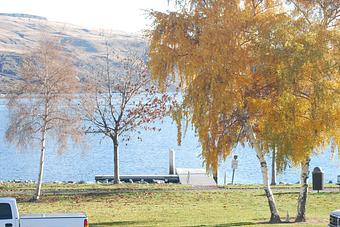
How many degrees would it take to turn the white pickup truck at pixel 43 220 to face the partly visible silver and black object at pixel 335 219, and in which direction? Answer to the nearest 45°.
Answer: approximately 180°

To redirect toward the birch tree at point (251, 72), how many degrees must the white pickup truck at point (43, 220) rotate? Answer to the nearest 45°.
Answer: approximately 135° to its right

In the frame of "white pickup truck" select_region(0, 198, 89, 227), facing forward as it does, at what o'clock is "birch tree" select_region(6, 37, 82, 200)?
The birch tree is roughly at 3 o'clock from the white pickup truck.

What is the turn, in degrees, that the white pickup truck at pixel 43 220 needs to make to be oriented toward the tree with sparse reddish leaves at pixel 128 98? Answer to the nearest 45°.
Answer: approximately 90° to its right

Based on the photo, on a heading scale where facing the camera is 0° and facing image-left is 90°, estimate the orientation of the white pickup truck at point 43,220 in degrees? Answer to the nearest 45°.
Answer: approximately 90°
